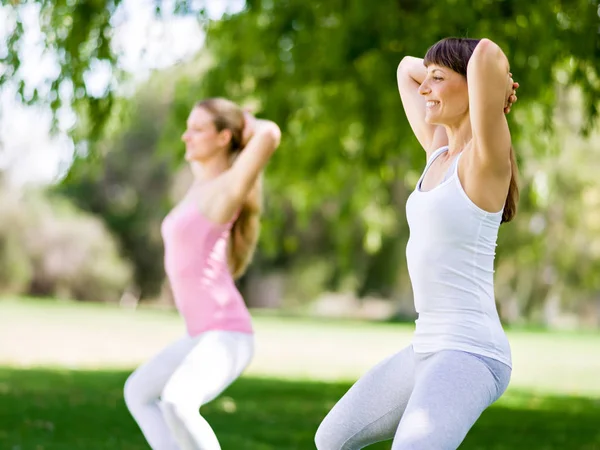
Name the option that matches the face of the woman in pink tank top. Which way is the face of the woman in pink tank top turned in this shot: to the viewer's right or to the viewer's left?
to the viewer's left

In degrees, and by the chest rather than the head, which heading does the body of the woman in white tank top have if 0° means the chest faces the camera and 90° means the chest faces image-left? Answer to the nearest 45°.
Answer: approximately 45°

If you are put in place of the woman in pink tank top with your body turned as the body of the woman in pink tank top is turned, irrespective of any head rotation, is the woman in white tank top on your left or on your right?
on your left

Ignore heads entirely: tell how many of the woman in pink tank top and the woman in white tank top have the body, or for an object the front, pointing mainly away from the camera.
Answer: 0

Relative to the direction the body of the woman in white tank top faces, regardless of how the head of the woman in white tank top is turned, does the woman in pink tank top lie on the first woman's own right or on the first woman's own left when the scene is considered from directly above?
on the first woman's own right

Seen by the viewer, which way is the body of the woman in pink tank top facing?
to the viewer's left
